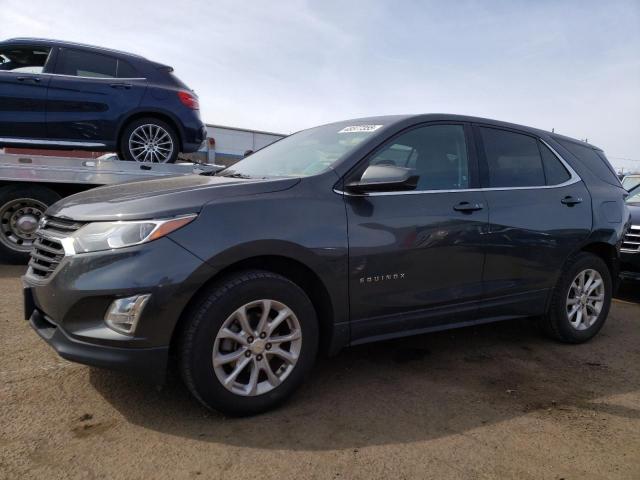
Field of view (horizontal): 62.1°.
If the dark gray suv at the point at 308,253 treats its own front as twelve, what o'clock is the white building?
The white building is roughly at 4 o'clock from the dark gray suv.

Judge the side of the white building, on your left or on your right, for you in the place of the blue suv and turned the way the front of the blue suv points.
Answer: on your right

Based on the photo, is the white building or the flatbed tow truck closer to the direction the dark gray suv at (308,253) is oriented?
the flatbed tow truck

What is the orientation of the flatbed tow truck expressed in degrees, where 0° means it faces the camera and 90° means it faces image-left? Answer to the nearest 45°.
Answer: approximately 90°

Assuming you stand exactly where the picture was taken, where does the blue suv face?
facing to the left of the viewer

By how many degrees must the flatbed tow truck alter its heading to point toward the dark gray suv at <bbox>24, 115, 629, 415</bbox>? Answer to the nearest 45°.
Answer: approximately 135° to its left

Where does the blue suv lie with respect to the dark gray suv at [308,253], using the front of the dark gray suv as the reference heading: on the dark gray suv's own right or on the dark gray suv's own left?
on the dark gray suv's own right

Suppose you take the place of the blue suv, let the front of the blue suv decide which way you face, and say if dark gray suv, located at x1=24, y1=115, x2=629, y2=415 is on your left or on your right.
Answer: on your left
